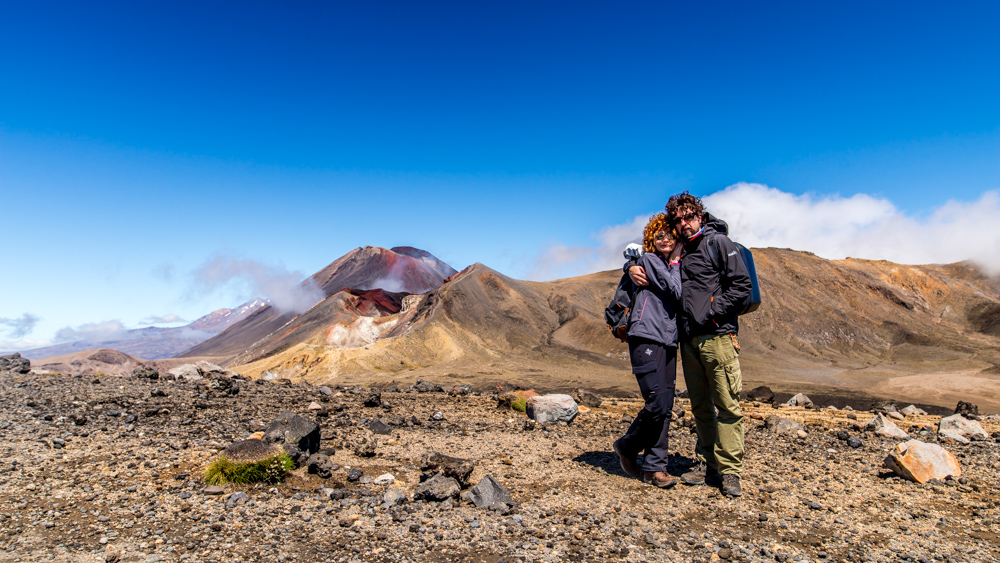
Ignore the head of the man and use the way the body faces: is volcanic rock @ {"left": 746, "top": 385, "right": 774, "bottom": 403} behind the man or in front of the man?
behind

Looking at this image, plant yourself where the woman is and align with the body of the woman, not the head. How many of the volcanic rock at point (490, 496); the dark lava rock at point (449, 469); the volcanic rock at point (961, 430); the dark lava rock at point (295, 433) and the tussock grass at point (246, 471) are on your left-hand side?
1

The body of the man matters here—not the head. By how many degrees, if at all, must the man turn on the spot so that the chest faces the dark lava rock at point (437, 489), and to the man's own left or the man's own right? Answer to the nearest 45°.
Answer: approximately 45° to the man's own right

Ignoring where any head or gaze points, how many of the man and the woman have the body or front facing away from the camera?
0

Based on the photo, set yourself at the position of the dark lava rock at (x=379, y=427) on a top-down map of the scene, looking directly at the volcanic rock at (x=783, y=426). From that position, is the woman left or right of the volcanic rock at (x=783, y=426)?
right

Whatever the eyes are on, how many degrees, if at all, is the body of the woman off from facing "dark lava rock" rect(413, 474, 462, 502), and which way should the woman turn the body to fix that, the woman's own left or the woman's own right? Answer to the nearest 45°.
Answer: approximately 135° to the woman's own right

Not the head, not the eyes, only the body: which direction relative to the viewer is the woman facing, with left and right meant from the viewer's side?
facing the viewer and to the right of the viewer

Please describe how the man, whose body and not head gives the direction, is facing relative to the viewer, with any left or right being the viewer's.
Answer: facing the viewer and to the left of the viewer

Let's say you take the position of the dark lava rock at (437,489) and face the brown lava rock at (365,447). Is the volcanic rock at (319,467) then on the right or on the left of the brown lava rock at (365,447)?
left

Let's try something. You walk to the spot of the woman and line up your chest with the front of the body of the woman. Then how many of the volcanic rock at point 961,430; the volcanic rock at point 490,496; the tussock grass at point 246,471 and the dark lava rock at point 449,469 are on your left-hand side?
1

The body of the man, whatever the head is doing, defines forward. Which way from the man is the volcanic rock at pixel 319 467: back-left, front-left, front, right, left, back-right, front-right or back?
front-right

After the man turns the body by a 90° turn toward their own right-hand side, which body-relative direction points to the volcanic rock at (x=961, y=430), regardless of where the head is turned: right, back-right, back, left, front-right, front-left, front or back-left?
right
